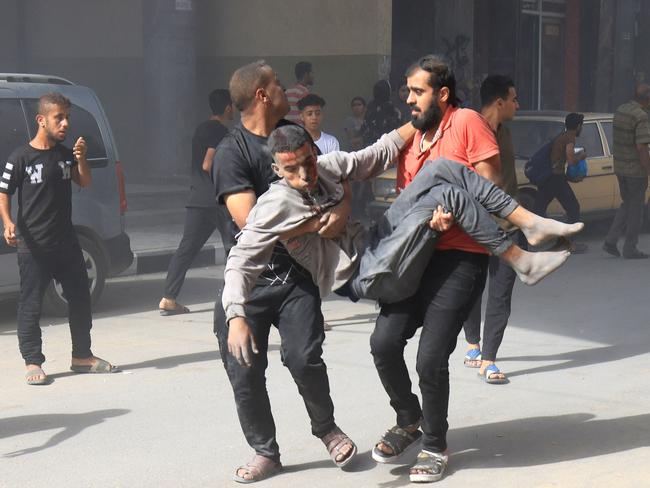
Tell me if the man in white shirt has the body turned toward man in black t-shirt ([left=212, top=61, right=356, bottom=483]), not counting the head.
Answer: yes

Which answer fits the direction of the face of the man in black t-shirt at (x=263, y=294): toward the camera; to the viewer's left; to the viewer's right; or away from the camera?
to the viewer's right

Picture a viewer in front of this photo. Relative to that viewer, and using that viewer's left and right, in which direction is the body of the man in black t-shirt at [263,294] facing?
facing the viewer and to the right of the viewer

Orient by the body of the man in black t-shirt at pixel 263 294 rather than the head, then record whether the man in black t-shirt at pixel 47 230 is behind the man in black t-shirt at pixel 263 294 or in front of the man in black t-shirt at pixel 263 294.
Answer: behind

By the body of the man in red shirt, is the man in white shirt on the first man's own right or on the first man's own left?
on the first man's own right

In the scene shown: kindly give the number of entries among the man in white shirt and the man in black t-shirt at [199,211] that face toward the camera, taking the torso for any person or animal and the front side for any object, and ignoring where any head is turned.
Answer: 1

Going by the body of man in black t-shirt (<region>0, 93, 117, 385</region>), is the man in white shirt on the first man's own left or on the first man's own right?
on the first man's own left

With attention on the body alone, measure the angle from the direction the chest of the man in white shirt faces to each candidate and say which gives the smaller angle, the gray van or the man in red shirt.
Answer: the man in red shirt

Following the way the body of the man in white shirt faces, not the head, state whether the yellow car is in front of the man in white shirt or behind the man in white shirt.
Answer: behind

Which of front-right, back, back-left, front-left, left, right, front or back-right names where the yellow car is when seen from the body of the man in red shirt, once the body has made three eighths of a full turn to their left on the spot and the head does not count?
left

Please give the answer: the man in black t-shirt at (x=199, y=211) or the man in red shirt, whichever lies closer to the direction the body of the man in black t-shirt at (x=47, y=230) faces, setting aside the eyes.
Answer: the man in red shirt

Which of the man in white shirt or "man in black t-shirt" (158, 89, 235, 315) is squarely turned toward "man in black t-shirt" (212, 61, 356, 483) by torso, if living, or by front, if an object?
the man in white shirt
